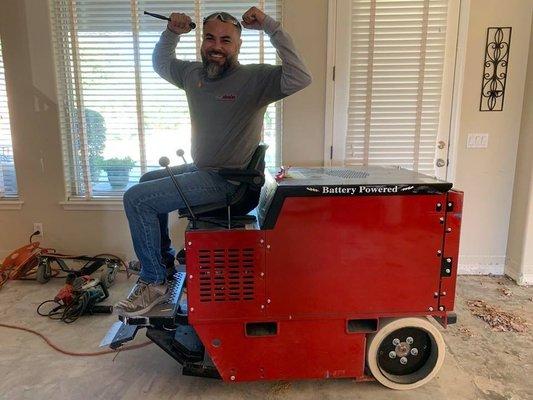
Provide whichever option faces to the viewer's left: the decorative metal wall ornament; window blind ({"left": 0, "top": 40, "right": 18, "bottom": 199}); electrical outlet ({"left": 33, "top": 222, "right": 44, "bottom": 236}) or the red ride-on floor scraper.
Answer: the red ride-on floor scraper

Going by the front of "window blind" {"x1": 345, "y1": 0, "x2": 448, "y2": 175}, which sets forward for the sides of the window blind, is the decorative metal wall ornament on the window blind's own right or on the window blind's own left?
on the window blind's own left

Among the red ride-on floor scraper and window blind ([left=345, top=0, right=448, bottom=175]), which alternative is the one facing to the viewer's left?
the red ride-on floor scraper

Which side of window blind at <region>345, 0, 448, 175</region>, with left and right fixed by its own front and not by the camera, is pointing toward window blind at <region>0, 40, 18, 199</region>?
right

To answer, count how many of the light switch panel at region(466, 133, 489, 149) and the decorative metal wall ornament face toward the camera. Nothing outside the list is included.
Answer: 2

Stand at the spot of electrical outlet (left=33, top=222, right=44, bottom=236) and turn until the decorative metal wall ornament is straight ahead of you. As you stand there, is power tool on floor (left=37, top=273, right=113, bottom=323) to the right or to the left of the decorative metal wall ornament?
right

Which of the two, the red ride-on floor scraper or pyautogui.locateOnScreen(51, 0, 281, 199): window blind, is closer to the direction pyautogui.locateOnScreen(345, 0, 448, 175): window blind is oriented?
the red ride-on floor scraper

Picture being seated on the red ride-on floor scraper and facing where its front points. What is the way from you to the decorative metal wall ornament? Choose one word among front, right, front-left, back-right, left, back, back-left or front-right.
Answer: back-right
